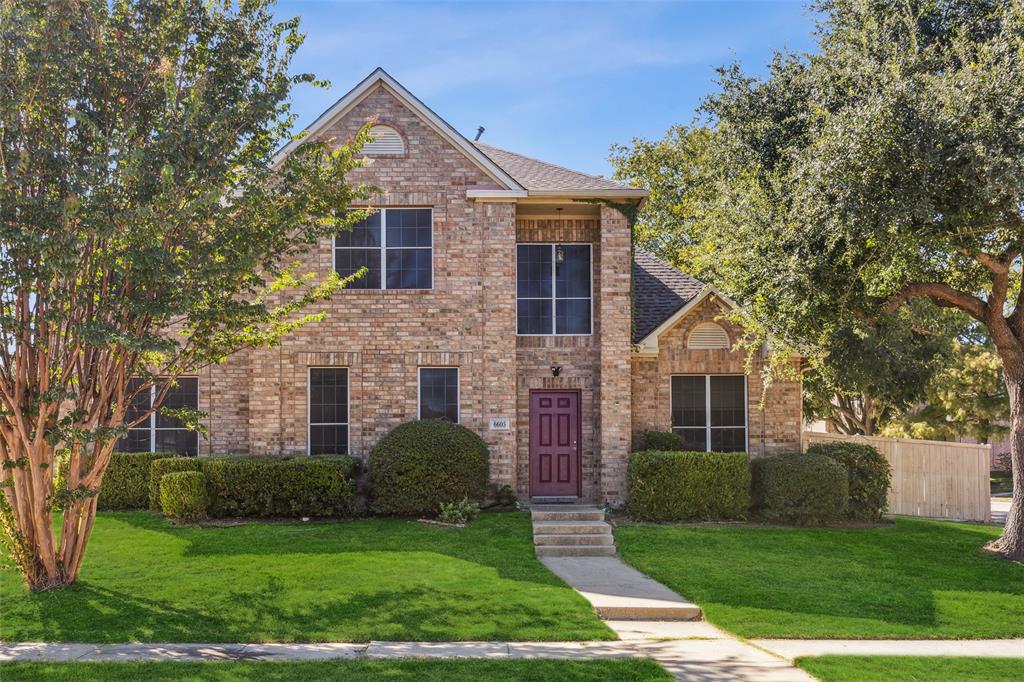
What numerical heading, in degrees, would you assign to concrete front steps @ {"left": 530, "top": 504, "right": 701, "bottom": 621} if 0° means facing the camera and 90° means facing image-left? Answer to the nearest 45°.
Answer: approximately 0°

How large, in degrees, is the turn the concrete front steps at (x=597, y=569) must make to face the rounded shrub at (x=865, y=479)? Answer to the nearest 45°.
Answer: approximately 135° to its left

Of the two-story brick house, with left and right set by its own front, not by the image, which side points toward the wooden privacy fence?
left

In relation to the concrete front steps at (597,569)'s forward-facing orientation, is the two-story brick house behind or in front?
behind

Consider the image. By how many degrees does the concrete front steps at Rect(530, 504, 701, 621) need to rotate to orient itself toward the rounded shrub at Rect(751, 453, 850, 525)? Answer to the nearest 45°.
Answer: approximately 135° to its left

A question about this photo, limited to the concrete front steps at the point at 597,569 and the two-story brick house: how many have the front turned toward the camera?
2

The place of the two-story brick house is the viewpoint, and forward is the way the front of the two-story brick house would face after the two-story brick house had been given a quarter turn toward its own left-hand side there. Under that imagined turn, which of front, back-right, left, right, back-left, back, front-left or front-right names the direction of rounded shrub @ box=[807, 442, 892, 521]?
front

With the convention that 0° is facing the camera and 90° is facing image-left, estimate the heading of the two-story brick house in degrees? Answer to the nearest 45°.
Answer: approximately 0°
